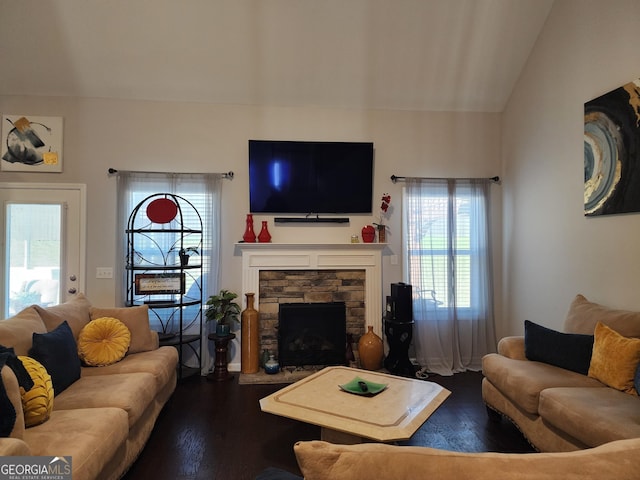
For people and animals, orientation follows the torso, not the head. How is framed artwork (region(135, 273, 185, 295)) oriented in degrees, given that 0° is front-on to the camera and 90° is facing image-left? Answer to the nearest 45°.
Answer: approximately 0°

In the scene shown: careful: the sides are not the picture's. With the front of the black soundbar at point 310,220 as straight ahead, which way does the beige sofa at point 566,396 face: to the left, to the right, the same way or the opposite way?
to the right

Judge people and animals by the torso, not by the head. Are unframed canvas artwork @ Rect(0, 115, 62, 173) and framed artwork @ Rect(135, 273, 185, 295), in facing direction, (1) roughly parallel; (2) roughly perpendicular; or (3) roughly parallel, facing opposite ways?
roughly parallel

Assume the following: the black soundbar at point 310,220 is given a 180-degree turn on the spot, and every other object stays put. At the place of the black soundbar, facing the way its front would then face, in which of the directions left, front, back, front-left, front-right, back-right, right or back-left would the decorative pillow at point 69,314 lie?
back-left

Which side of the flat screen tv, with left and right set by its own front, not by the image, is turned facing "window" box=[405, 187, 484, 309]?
left

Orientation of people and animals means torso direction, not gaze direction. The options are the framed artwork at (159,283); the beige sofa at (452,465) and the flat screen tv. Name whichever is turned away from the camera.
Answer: the beige sofa

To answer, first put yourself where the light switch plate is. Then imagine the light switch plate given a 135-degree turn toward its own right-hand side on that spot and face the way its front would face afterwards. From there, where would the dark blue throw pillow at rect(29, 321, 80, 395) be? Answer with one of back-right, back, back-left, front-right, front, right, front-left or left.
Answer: back-left

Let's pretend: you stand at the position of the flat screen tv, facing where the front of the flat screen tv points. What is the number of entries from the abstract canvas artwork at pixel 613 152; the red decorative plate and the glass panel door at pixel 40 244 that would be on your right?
2

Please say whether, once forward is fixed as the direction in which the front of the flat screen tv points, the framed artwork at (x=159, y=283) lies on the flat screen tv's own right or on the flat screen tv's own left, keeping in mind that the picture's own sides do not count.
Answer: on the flat screen tv's own right

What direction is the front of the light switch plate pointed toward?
toward the camera

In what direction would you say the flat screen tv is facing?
toward the camera

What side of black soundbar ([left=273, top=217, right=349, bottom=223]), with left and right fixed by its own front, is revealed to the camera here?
front

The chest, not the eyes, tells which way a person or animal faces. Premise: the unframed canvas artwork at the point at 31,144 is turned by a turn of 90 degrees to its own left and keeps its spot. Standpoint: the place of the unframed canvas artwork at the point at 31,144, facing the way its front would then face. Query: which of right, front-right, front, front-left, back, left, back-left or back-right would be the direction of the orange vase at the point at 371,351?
front-right

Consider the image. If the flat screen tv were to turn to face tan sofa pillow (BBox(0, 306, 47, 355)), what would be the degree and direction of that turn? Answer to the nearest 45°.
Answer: approximately 45° to its right

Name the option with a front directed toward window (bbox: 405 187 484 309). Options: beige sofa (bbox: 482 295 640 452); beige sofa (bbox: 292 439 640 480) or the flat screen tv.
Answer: beige sofa (bbox: 292 439 640 480)

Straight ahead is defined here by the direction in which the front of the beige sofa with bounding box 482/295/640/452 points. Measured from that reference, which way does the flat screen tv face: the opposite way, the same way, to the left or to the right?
to the left

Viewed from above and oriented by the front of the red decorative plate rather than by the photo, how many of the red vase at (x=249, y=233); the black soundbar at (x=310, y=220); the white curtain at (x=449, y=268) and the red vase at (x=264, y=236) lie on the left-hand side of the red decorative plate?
4

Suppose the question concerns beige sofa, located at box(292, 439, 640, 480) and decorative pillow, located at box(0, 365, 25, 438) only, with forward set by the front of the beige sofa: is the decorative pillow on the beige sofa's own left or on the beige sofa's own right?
on the beige sofa's own left

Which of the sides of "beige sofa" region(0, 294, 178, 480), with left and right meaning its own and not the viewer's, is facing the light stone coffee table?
front
